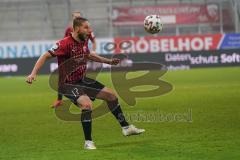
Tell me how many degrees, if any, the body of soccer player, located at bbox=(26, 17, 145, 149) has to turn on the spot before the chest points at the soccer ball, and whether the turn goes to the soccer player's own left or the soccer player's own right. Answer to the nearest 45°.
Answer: approximately 90° to the soccer player's own left

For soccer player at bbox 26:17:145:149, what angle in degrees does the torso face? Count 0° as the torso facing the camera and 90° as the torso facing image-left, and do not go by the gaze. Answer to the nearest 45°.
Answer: approximately 315°
